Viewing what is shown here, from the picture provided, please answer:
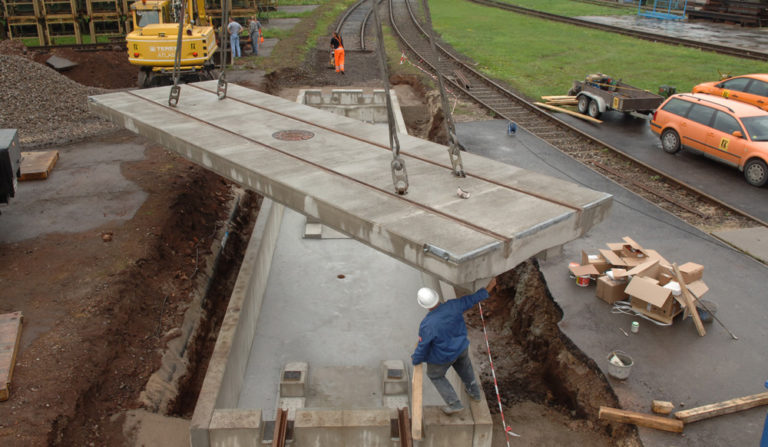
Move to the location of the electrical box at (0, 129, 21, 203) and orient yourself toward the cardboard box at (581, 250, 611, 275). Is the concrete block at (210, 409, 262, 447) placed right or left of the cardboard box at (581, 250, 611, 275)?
right

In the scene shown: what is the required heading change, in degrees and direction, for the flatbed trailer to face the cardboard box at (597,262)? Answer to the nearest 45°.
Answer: approximately 45° to its right

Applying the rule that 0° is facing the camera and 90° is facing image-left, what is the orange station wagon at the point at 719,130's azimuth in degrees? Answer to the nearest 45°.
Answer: approximately 315°

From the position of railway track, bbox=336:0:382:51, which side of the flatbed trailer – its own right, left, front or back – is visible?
back

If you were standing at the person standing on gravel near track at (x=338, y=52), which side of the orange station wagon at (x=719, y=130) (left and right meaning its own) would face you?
back

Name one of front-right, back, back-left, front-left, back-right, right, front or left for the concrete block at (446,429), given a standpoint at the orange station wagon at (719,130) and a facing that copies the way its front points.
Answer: front-right

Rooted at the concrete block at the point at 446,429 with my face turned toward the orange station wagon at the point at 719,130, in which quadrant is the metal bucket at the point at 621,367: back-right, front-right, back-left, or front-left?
front-right

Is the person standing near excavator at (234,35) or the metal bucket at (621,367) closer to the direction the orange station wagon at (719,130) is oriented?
the metal bucket

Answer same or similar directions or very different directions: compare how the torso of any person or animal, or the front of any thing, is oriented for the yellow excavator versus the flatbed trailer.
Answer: very different directions
